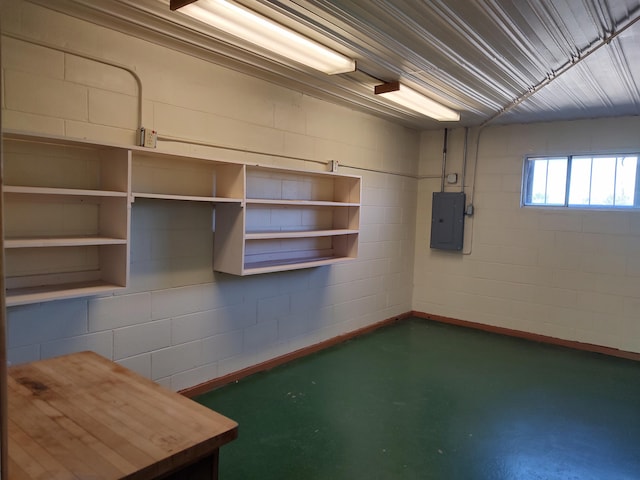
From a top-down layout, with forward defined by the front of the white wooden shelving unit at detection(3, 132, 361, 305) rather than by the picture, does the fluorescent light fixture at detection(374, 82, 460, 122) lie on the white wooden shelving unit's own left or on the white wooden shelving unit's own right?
on the white wooden shelving unit's own left

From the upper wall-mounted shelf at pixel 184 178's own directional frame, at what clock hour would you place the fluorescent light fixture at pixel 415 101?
The fluorescent light fixture is roughly at 10 o'clock from the upper wall-mounted shelf.

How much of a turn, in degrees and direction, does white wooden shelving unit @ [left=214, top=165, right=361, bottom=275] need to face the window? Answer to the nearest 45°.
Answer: approximately 45° to its left

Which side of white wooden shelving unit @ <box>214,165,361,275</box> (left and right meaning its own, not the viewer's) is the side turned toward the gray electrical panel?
left

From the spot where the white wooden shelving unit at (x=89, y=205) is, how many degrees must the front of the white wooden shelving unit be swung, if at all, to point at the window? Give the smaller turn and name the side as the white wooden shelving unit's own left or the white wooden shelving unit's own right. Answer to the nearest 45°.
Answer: approximately 45° to the white wooden shelving unit's own left

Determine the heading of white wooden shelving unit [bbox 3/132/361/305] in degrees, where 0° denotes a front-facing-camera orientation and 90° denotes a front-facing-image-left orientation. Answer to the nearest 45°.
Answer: approximately 315°

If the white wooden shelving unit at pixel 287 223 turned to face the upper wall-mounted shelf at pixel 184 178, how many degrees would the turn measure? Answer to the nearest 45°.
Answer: approximately 90° to its right
